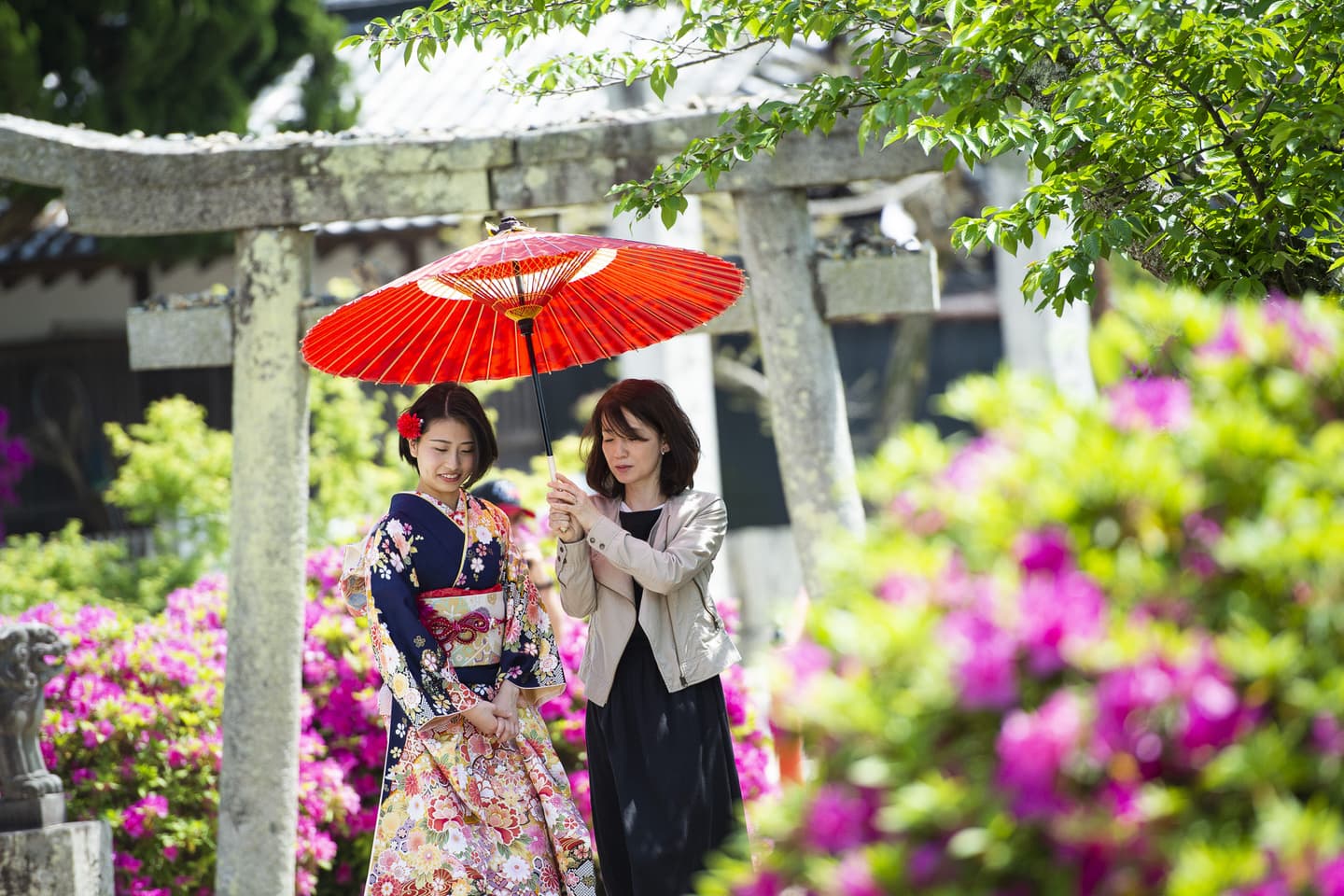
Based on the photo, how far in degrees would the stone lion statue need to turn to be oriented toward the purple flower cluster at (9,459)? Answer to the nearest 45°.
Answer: approximately 90° to its left

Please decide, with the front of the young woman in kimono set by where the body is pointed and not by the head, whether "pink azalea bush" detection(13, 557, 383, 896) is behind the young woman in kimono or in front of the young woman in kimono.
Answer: behind

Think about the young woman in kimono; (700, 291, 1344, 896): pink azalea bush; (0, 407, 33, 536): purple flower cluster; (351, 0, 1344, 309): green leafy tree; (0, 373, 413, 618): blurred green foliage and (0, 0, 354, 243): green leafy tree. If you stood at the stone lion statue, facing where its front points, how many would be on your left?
3

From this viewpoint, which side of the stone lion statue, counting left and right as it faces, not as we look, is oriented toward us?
right

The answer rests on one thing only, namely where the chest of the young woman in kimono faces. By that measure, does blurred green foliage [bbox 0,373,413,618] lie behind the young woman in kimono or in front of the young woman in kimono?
behind

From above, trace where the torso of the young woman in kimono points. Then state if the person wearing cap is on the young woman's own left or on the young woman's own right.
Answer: on the young woman's own left

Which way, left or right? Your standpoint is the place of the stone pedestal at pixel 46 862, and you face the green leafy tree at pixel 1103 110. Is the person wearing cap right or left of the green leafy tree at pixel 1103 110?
left
